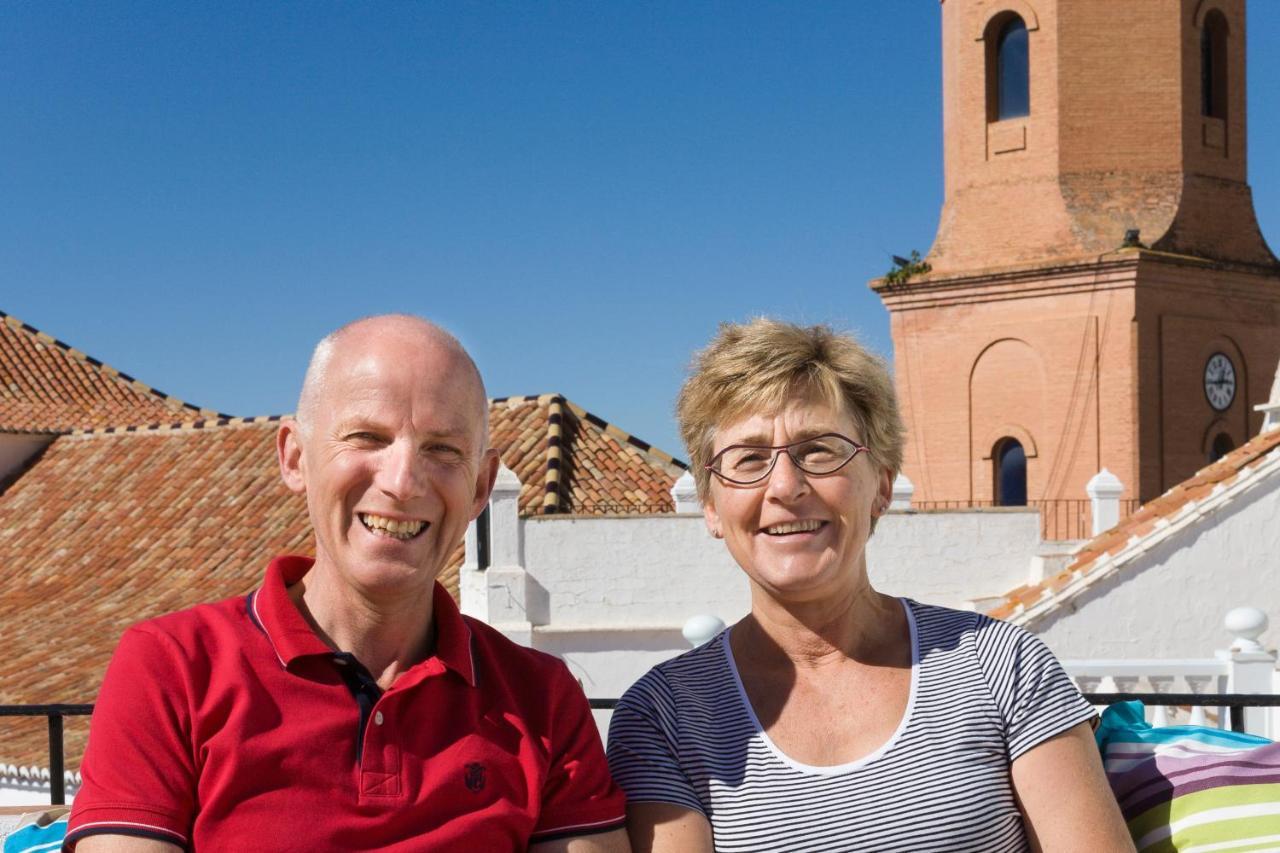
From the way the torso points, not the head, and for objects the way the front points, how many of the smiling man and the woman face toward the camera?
2

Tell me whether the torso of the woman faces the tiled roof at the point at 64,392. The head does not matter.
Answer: no

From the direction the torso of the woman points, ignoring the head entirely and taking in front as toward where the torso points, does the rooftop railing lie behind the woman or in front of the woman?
behind

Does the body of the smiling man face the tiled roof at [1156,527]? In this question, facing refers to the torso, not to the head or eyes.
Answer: no

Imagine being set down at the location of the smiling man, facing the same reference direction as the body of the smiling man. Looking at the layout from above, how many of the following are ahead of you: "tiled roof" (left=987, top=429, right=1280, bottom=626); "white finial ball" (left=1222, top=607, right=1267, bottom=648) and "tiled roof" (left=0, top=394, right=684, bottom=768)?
0

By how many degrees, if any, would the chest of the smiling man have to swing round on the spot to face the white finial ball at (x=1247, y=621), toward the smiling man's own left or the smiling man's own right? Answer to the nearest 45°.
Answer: approximately 135° to the smiling man's own left

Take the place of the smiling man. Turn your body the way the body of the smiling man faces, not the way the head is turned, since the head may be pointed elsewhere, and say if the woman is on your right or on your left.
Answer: on your left

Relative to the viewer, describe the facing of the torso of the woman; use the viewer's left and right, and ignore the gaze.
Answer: facing the viewer

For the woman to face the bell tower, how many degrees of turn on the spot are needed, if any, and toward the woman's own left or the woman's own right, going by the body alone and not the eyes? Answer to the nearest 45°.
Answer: approximately 180°

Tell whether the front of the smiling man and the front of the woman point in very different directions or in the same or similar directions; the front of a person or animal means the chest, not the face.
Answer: same or similar directions

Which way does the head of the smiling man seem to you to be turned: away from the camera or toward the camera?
toward the camera

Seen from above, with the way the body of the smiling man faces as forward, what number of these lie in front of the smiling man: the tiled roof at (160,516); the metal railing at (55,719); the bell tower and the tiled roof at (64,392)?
0

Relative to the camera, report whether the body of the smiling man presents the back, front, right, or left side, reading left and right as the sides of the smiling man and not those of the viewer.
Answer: front
